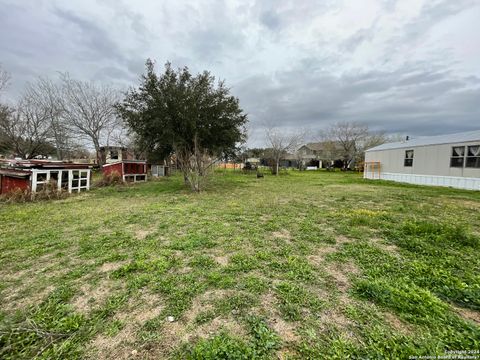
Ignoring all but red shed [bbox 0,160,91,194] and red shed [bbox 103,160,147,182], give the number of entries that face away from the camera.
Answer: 0

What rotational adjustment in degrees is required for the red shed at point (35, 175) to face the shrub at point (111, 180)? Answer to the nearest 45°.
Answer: approximately 90° to its left

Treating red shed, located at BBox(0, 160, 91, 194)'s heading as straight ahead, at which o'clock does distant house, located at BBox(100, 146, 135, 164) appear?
The distant house is roughly at 8 o'clock from the red shed.

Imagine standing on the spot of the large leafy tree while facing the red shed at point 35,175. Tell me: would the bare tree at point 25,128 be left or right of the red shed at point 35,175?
right

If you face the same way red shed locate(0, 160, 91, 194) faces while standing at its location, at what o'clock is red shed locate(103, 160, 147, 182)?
red shed locate(103, 160, 147, 182) is roughly at 9 o'clock from red shed locate(0, 160, 91, 194).

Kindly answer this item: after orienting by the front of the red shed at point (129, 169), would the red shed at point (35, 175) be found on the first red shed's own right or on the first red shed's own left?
on the first red shed's own right

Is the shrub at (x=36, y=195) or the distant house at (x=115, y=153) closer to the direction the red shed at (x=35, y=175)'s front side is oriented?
the shrub

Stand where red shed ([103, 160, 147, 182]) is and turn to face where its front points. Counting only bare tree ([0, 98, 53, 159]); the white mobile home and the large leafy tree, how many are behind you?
1

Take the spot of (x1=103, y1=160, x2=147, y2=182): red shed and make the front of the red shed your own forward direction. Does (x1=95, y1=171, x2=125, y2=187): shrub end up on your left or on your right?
on your right

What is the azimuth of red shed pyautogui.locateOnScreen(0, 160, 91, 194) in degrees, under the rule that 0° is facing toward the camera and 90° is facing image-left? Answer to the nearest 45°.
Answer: approximately 315°

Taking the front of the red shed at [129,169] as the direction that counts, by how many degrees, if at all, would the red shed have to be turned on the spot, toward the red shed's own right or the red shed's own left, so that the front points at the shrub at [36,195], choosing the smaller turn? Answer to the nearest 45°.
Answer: approximately 90° to the red shed's own right

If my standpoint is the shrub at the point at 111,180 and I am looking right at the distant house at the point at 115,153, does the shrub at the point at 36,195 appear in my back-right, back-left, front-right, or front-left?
back-left

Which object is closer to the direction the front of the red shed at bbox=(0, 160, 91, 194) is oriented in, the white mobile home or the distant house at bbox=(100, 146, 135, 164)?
the white mobile home
